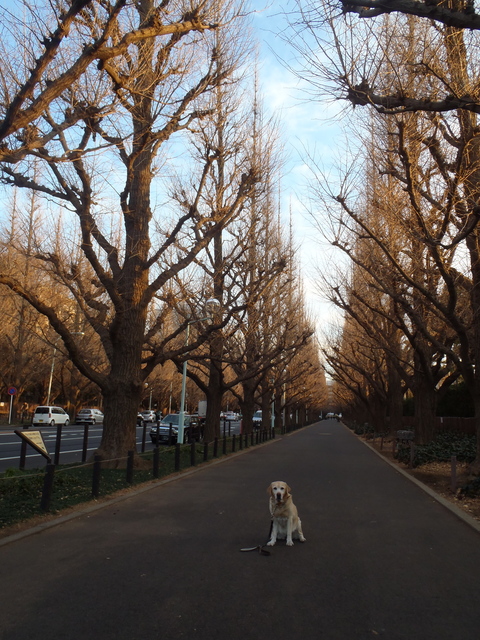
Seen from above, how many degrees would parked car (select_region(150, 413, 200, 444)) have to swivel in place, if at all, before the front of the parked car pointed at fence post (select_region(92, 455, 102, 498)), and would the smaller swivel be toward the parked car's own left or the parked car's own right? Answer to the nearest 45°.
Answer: approximately 45° to the parked car's own left

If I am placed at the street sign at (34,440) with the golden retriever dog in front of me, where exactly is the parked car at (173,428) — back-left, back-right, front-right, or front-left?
back-left

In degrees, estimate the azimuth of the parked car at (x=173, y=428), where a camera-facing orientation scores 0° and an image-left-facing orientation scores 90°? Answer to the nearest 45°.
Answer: approximately 45°

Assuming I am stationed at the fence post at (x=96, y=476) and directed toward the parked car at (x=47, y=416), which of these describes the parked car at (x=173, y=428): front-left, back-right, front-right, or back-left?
front-right

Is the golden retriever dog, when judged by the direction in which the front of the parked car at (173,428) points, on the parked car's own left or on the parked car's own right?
on the parked car's own left

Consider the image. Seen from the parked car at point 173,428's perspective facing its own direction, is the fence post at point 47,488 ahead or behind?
ahead
